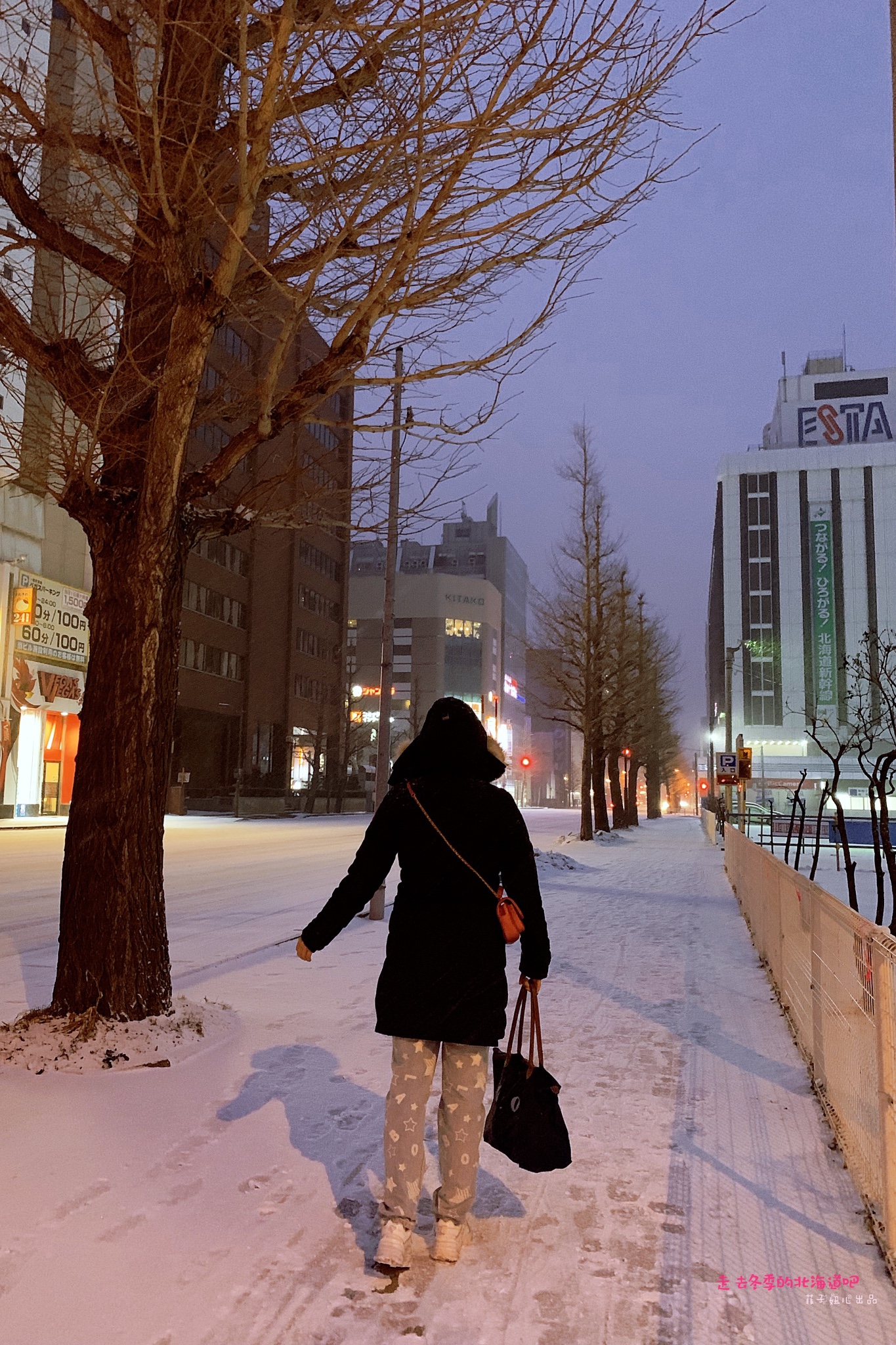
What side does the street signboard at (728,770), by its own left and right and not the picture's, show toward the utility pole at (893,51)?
front

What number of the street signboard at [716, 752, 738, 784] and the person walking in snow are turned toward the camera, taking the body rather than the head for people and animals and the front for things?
1

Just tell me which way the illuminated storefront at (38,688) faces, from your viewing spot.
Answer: facing the viewer and to the right of the viewer

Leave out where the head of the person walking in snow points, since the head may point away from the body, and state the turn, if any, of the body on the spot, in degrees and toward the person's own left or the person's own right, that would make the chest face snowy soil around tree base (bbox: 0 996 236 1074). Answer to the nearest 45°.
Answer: approximately 45° to the person's own left

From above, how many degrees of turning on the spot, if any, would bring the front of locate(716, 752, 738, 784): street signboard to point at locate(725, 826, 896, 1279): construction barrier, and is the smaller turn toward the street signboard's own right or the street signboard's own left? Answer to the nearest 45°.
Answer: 0° — it already faces it

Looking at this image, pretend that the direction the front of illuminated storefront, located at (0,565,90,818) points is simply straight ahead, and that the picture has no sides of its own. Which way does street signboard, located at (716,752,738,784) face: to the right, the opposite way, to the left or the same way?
to the right

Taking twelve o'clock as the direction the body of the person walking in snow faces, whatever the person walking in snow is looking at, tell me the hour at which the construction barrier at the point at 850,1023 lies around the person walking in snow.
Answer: The construction barrier is roughly at 2 o'clock from the person walking in snow.

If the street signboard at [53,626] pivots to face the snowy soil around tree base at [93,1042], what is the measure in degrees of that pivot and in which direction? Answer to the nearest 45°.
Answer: approximately 45° to its right

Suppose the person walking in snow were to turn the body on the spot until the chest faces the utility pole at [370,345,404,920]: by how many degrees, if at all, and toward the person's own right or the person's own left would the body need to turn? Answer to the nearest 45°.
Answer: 0° — they already face it

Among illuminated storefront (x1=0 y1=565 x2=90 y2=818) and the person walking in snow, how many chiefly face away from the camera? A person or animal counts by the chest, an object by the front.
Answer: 1

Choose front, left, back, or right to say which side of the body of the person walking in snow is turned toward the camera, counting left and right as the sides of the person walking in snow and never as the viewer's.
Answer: back

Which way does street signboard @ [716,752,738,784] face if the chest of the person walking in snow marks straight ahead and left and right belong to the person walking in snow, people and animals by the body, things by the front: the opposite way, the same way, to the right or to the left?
the opposite way

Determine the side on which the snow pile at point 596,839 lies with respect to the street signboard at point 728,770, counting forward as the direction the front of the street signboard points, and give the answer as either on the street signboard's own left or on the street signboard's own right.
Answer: on the street signboard's own right
